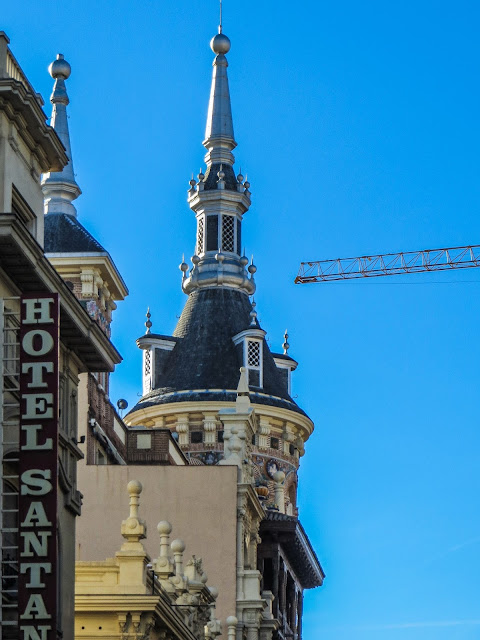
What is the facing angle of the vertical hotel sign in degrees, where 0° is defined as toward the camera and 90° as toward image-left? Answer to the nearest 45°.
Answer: approximately 0°
